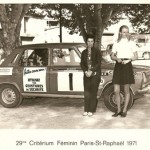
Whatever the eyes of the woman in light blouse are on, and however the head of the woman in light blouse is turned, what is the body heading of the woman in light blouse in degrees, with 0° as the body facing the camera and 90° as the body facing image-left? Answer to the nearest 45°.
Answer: approximately 0°

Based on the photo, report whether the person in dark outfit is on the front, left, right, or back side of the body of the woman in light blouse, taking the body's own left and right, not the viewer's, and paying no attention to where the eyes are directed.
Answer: right

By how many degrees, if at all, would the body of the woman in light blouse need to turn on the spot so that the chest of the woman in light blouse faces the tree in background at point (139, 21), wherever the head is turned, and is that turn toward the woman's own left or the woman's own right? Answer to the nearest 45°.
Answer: approximately 180°
